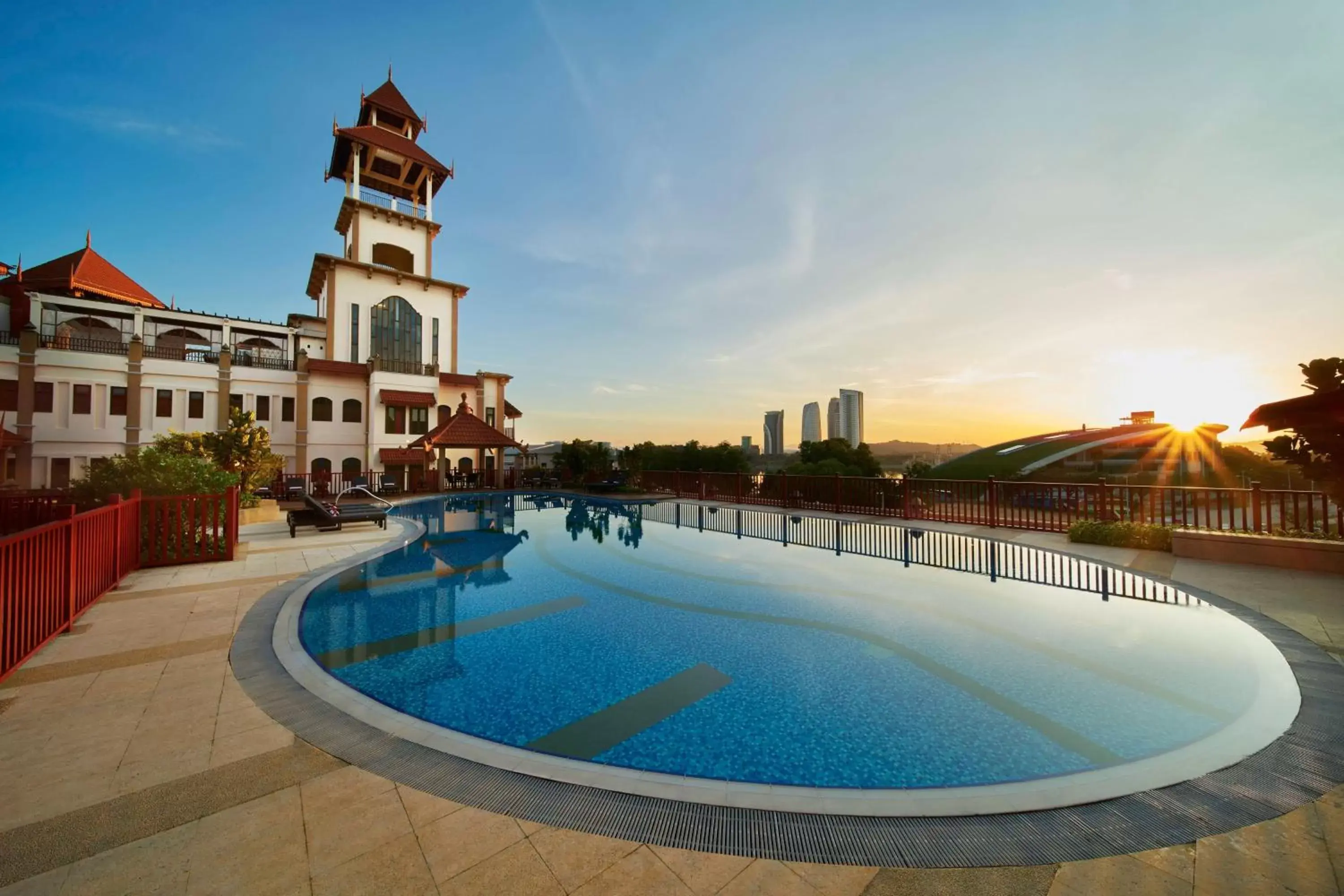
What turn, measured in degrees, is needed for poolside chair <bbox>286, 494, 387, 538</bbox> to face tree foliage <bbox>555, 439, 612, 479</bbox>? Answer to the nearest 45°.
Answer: approximately 45° to its left

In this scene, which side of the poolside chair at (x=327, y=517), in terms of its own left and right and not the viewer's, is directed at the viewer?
right

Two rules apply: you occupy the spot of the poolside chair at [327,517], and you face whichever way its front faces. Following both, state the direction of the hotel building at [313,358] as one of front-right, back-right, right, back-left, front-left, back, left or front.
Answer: left

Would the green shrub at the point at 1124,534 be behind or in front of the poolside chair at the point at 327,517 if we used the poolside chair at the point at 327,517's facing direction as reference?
in front

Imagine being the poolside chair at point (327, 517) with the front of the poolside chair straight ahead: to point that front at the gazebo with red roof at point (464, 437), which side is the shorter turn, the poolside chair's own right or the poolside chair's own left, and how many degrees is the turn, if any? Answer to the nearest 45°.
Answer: approximately 45° to the poolside chair's own left

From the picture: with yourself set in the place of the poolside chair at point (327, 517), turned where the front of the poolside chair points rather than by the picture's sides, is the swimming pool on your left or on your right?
on your right
